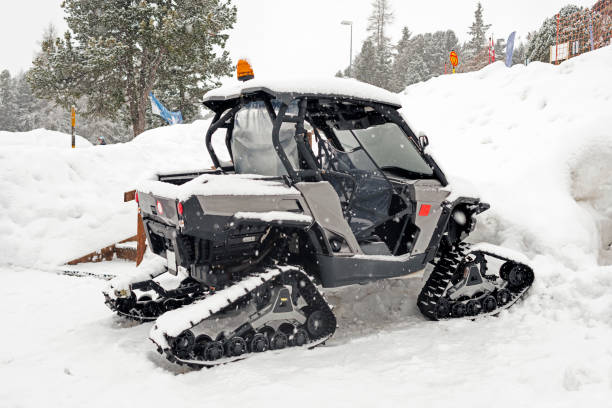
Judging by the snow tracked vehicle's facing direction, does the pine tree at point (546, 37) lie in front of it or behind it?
in front

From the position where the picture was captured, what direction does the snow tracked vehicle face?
facing away from the viewer and to the right of the viewer

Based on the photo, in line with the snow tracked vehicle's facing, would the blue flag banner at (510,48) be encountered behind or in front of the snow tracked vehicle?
in front

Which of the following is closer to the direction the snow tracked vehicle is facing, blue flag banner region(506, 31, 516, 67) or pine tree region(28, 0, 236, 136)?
the blue flag banner

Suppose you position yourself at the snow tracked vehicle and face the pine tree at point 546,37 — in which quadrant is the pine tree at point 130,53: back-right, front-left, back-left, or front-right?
front-left

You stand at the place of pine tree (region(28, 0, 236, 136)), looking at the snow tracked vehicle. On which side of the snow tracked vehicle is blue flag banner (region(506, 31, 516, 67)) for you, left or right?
left

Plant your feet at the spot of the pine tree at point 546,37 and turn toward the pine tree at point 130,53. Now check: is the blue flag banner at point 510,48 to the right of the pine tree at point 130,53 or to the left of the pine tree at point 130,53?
left
